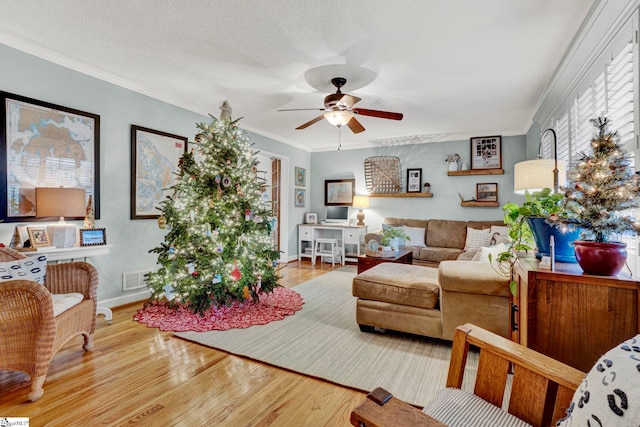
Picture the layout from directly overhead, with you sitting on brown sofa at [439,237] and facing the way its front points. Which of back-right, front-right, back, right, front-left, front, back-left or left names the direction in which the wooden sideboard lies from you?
front

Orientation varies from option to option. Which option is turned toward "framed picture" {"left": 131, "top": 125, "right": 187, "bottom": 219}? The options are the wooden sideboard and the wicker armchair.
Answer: the wooden sideboard

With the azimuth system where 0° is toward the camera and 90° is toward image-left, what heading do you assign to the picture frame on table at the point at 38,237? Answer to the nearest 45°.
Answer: approximately 315°

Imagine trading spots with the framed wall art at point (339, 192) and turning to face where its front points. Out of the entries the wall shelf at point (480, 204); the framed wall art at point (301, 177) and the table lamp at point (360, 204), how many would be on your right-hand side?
1

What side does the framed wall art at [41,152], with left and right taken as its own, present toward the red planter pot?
front

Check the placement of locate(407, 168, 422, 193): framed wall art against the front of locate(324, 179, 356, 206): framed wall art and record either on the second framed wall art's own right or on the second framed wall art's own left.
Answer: on the second framed wall art's own left

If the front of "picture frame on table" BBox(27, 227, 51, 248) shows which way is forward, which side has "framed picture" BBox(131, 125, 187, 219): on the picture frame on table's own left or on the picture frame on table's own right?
on the picture frame on table's own left

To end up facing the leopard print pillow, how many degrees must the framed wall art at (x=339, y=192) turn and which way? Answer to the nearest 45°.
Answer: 0° — it already faces it

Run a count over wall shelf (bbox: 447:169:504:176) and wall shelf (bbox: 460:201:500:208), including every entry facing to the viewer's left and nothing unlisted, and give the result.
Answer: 0

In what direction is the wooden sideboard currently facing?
to the viewer's left

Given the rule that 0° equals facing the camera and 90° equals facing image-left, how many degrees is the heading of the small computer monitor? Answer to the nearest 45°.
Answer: approximately 0°

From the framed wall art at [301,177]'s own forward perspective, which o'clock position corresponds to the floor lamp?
The floor lamp is roughly at 1 o'clock from the framed wall art.

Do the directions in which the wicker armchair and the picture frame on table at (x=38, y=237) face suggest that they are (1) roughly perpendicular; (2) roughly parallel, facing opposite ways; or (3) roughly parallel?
roughly parallel

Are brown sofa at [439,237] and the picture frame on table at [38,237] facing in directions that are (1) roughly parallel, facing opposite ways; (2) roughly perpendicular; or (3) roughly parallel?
roughly perpendicular

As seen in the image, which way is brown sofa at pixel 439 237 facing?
toward the camera
